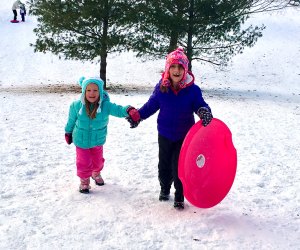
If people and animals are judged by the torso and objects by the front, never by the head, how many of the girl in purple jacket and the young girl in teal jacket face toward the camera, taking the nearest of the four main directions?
2

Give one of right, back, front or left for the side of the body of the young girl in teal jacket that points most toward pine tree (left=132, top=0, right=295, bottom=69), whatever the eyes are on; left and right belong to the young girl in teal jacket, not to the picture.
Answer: back

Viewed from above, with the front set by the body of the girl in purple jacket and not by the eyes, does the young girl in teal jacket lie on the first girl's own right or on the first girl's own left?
on the first girl's own right

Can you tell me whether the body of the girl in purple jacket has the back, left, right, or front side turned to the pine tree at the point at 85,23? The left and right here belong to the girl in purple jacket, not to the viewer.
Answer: back

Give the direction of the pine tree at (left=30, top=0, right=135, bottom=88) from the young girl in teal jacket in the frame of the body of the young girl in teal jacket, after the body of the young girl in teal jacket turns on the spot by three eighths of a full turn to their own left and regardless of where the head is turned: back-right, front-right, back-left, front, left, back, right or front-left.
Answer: front-left

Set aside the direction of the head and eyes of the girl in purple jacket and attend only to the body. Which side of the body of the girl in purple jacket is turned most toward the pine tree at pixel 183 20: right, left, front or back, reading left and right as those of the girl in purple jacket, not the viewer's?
back

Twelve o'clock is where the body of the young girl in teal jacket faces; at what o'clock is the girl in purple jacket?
The girl in purple jacket is roughly at 10 o'clock from the young girl in teal jacket.

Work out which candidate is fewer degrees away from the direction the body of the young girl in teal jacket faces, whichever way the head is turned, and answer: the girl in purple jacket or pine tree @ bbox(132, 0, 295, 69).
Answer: the girl in purple jacket

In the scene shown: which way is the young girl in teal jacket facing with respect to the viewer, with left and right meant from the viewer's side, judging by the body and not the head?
facing the viewer
